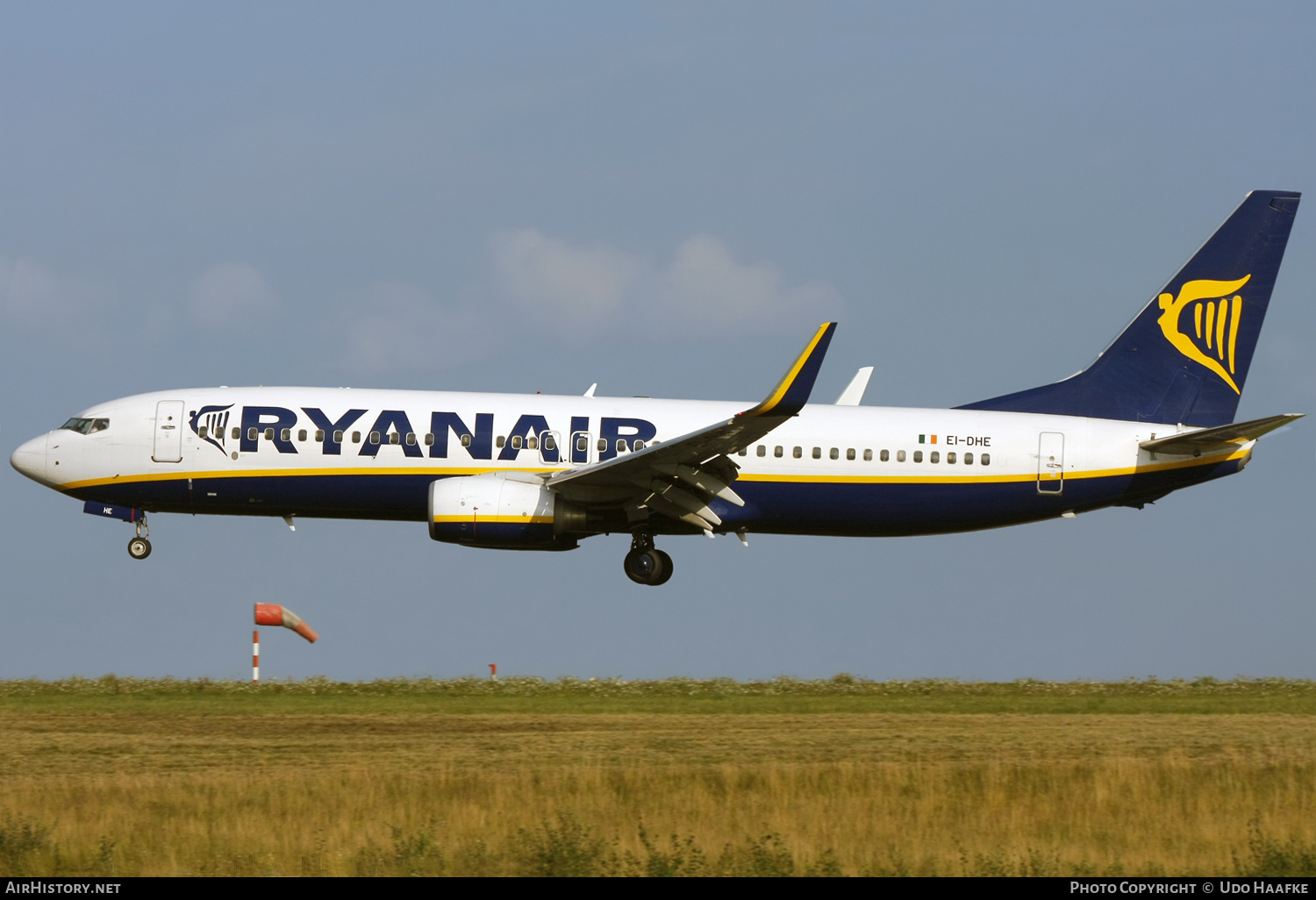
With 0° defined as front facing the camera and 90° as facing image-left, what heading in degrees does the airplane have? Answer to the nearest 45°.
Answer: approximately 90°
